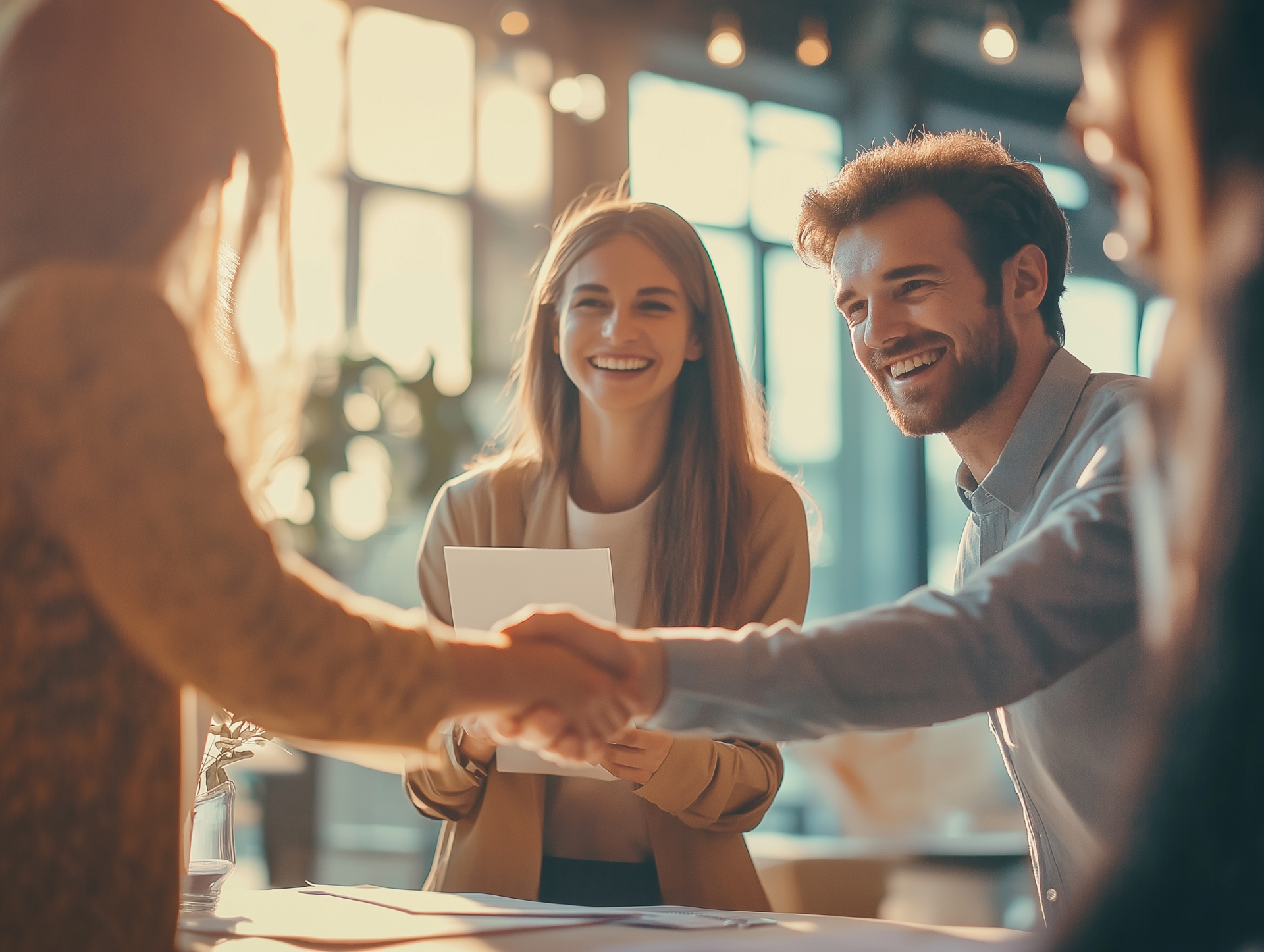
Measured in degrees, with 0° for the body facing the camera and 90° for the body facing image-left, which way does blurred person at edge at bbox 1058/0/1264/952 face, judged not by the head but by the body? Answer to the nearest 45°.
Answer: approximately 90°

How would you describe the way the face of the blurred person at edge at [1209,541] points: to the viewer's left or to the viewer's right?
to the viewer's left

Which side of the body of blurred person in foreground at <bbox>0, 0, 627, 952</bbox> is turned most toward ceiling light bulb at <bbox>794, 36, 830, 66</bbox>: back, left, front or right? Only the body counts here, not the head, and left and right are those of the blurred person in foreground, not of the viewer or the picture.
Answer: front

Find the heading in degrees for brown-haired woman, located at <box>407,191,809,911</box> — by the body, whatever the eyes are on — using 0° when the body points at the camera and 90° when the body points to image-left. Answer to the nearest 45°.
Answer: approximately 0°

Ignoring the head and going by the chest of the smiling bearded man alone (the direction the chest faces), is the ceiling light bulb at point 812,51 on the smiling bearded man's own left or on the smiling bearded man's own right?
on the smiling bearded man's own right

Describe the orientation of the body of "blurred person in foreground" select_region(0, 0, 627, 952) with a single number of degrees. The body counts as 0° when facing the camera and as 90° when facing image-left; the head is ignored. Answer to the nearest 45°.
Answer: approximately 225°

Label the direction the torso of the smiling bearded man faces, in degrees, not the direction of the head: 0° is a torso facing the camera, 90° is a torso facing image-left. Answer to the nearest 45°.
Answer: approximately 45°

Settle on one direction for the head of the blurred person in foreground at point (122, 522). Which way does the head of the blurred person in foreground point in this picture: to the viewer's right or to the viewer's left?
to the viewer's right

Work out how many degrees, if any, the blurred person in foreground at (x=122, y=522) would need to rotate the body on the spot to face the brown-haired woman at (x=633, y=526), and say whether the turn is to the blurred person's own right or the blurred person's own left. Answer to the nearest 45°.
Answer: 0° — they already face them

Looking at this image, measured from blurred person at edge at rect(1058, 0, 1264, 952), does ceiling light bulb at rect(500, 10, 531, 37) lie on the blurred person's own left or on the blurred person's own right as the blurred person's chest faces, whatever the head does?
on the blurred person's own right

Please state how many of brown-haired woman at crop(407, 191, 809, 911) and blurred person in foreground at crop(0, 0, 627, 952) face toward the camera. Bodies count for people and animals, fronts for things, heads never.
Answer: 1

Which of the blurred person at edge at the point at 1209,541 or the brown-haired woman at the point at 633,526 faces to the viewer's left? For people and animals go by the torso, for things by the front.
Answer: the blurred person at edge
